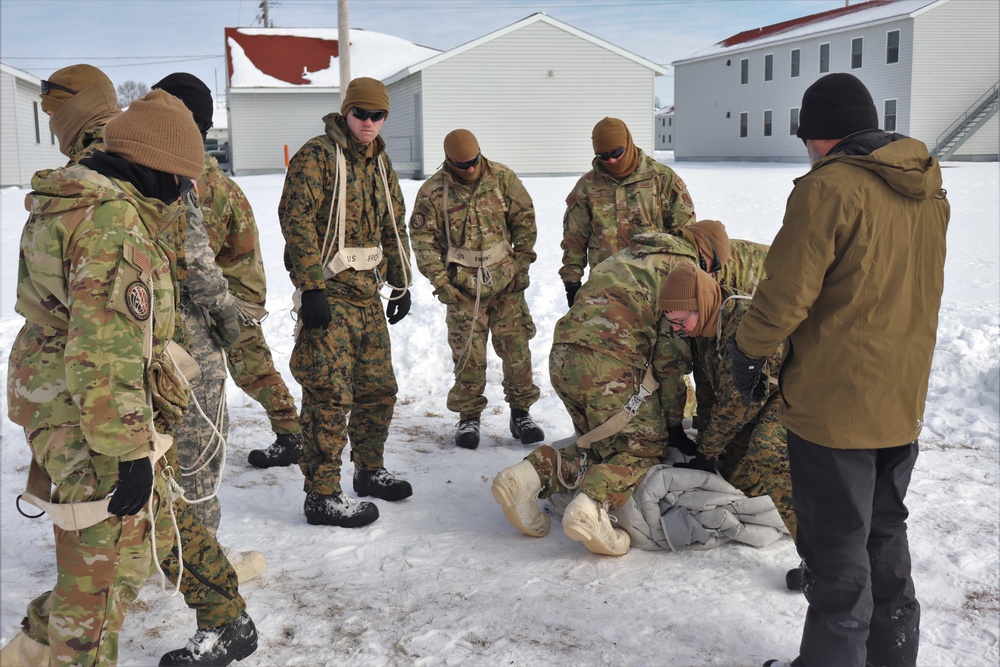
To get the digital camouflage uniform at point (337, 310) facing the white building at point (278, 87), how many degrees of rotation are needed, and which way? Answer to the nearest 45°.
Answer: approximately 135° to its left

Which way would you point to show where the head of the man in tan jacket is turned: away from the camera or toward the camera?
away from the camera

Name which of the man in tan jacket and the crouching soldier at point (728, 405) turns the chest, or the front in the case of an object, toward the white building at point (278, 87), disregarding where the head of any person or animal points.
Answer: the man in tan jacket

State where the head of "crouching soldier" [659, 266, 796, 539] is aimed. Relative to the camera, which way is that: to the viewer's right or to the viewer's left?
to the viewer's left

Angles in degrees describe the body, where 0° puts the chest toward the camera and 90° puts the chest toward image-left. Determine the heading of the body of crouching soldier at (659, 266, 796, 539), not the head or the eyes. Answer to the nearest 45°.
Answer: approximately 45°

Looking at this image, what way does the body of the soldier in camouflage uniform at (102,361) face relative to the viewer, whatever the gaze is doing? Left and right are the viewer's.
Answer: facing to the right of the viewer
